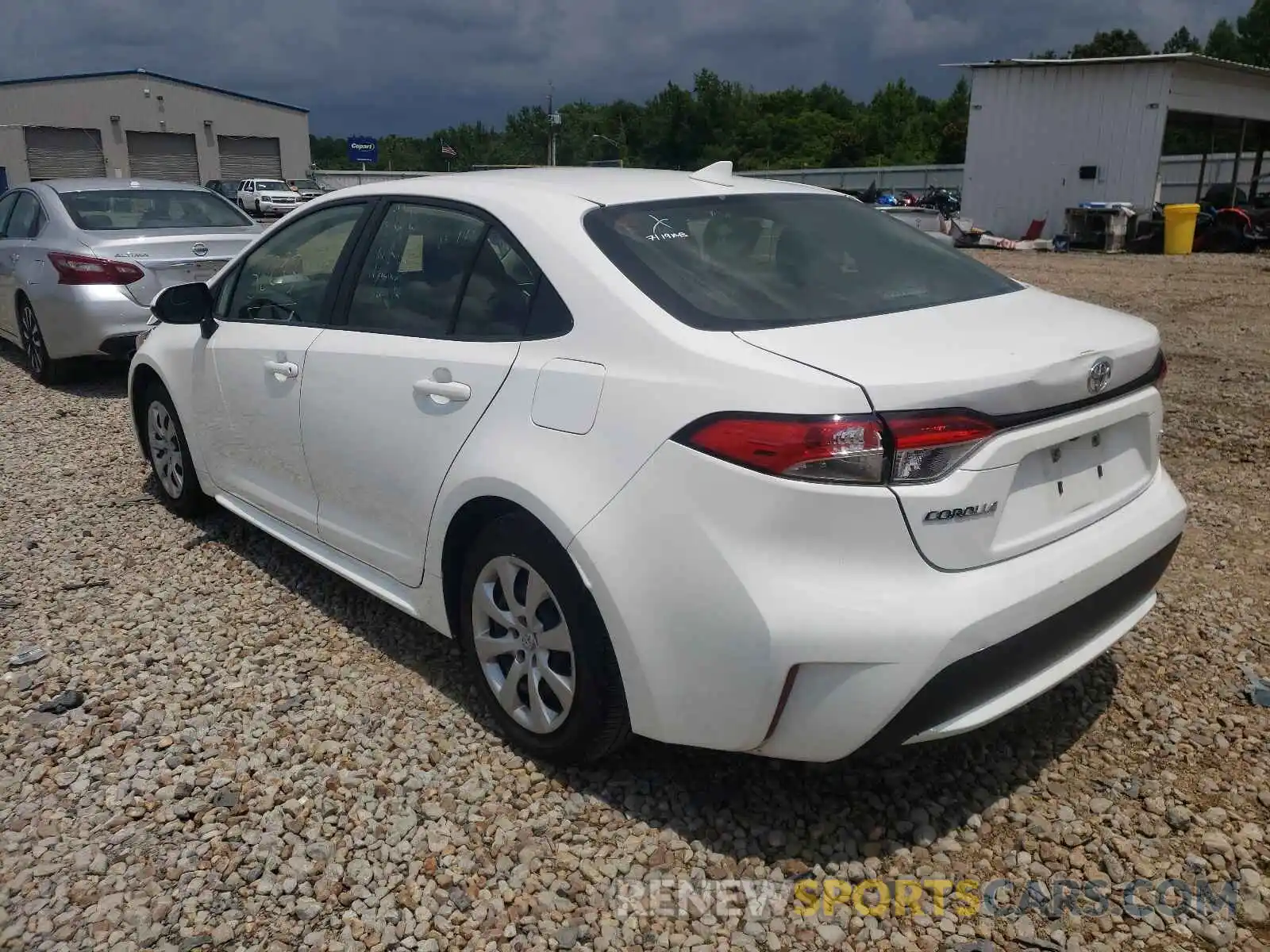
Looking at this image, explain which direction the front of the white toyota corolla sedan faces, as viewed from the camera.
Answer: facing away from the viewer and to the left of the viewer

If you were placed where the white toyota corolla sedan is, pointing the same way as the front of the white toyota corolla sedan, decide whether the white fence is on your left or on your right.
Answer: on your right

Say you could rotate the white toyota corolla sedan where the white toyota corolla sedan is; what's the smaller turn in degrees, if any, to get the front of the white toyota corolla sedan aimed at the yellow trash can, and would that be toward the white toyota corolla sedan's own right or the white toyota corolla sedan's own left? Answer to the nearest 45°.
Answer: approximately 90° to the white toyota corolla sedan's own right

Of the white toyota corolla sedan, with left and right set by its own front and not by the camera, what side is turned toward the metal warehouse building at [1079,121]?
right
